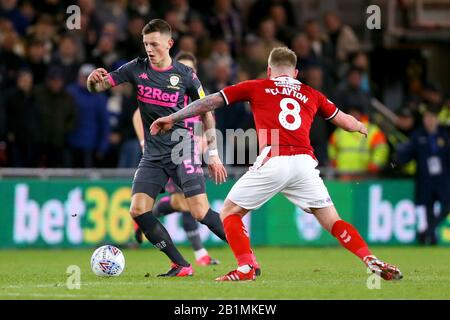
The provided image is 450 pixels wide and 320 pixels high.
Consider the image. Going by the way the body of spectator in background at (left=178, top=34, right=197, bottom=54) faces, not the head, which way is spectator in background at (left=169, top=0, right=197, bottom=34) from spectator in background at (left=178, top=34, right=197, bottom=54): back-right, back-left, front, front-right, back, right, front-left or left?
back

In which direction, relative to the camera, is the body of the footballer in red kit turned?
away from the camera

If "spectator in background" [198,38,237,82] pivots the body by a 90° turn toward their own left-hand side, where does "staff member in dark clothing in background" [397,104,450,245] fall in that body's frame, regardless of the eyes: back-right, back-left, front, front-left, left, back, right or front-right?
front

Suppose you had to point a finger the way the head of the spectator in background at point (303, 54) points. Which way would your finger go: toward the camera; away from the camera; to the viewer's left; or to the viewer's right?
toward the camera

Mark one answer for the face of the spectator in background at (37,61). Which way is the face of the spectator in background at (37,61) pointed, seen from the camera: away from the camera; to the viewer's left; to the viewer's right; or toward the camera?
toward the camera

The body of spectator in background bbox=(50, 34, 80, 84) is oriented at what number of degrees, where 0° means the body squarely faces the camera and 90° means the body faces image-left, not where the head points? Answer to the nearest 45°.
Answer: approximately 0°

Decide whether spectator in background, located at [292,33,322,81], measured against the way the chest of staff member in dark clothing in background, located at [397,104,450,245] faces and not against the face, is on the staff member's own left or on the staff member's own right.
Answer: on the staff member's own right

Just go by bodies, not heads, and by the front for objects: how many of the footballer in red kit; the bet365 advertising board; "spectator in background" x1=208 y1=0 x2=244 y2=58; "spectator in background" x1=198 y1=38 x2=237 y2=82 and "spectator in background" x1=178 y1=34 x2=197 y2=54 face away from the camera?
1

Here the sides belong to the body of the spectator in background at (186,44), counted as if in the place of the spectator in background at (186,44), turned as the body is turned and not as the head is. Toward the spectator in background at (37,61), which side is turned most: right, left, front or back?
right

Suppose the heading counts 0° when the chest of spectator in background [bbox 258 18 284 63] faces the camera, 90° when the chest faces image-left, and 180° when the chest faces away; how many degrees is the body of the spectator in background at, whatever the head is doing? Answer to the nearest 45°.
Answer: approximately 0°

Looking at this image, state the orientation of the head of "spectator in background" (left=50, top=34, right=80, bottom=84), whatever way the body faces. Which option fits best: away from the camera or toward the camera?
toward the camera

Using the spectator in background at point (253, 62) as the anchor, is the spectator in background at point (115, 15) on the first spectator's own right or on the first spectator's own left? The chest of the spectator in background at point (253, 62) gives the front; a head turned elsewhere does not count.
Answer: on the first spectator's own right

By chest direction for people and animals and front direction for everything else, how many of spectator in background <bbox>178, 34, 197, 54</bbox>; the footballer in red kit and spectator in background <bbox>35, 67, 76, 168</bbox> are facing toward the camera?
2

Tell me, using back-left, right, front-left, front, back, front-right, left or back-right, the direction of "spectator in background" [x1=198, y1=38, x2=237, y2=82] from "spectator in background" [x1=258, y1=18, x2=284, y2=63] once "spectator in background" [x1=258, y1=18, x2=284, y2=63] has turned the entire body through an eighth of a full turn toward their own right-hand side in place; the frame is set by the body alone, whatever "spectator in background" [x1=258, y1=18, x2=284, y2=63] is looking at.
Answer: front

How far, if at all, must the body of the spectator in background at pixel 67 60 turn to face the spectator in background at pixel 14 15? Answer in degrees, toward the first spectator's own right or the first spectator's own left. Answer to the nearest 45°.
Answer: approximately 135° to the first spectator's own right

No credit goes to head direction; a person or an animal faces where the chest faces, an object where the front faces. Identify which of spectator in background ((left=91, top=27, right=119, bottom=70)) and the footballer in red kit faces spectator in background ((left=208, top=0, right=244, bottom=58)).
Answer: the footballer in red kit

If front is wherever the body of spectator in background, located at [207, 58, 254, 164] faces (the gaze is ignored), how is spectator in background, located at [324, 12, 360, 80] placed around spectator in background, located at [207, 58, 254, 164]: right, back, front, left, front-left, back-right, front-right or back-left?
back-left

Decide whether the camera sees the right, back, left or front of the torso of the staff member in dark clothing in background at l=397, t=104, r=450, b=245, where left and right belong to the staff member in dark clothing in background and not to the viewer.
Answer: front

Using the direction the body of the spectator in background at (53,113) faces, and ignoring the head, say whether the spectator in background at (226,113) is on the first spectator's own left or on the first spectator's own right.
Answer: on the first spectator's own left

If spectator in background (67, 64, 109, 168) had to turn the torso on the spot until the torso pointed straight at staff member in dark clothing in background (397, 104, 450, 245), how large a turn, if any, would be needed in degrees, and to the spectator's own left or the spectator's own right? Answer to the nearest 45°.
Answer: approximately 90° to the spectator's own left
